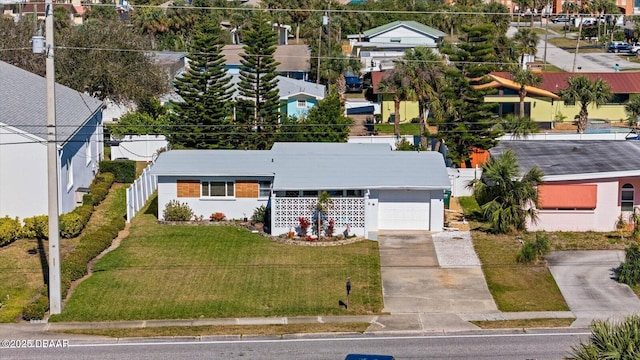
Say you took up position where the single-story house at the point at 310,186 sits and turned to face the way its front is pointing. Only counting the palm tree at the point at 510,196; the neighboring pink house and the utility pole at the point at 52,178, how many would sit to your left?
2

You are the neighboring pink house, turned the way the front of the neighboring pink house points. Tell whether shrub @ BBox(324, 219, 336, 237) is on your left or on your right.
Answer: on your right

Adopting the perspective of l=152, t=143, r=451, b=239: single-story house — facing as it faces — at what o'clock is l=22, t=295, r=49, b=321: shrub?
The shrub is roughly at 1 o'clock from the single-story house.

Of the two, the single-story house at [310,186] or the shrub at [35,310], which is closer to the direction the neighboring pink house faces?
the shrub

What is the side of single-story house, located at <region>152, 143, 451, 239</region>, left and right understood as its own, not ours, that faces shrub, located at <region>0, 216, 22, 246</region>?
right

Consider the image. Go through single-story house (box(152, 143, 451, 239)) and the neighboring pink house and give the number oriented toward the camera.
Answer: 2

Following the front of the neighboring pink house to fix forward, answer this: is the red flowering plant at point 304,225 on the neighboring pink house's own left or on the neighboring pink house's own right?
on the neighboring pink house's own right

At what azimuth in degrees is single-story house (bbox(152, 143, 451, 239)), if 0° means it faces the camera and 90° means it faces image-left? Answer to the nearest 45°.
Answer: approximately 0°

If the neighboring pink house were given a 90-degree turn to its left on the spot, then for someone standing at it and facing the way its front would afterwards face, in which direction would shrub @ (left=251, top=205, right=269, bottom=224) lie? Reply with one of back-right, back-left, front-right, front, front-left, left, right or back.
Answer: back

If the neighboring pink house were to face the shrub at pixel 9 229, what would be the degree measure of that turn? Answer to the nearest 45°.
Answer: approximately 90° to its right

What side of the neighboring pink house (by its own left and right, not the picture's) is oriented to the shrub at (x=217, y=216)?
right

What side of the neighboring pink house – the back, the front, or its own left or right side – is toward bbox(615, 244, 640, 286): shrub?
front

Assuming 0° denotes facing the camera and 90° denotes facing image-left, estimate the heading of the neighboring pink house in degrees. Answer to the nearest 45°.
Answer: approximately 0°

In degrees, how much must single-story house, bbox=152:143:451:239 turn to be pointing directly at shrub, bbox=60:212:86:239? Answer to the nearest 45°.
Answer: approximately 90° to its right

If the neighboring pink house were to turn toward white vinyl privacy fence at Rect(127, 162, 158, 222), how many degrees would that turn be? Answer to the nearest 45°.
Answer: approximately 90° to its right
